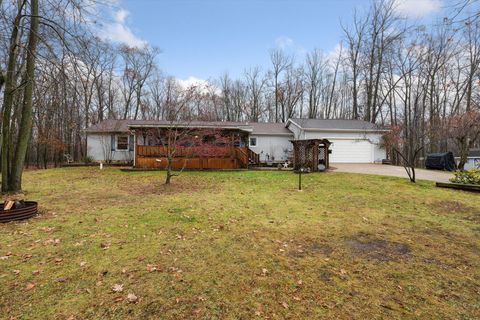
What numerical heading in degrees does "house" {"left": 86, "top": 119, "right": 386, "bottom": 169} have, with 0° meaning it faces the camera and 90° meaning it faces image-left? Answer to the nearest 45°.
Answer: approximately 0°

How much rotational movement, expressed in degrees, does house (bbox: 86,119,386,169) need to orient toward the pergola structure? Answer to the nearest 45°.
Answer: approximately 45° to its left

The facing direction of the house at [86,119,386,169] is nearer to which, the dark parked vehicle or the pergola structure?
the pergola structure

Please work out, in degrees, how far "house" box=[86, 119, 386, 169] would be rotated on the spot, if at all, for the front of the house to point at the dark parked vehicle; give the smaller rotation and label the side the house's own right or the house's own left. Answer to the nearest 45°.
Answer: approximately 90° to the house's own left

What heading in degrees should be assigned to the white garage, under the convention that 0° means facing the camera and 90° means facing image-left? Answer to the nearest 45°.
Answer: approximately 0°

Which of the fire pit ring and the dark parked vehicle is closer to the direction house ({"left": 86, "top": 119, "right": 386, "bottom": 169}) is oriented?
the fire pit ring

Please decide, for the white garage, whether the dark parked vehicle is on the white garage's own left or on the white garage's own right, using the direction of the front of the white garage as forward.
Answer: on the white garage's own left
